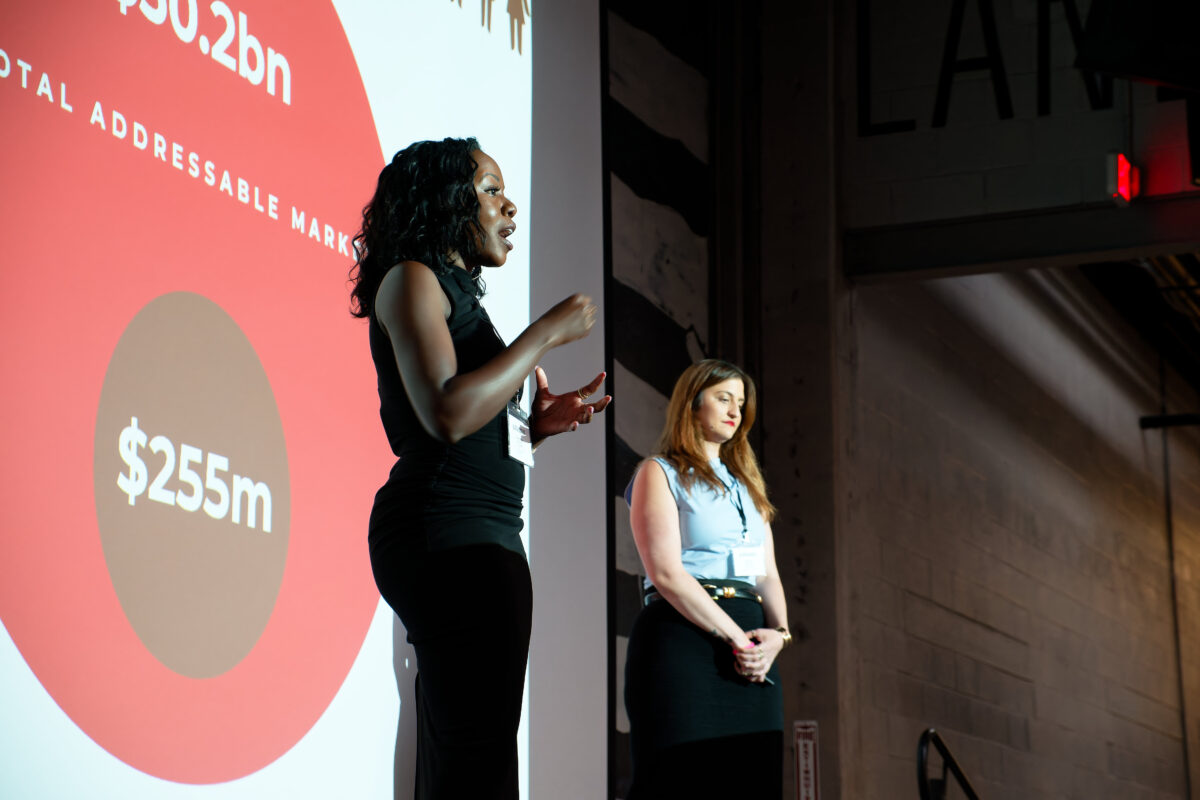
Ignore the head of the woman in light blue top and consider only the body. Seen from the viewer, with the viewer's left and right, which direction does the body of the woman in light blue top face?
facing the viewer and to the right of the viewer

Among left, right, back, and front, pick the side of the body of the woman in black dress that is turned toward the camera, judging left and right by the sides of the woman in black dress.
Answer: right

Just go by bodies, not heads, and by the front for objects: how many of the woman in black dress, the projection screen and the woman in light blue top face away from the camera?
0

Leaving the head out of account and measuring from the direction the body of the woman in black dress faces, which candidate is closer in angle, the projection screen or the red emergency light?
the red emergency light

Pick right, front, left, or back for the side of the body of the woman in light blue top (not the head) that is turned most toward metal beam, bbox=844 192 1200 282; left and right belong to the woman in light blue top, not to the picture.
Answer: left

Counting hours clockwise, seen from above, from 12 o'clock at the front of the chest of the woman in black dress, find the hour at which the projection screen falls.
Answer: The projection screen is roughly at 8 o'clock from the woman in black dress.

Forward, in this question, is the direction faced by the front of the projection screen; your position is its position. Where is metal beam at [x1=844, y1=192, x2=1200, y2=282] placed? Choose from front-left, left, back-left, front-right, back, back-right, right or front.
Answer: left

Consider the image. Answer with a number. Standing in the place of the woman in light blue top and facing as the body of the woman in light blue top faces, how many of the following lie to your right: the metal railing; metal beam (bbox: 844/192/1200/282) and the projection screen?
1

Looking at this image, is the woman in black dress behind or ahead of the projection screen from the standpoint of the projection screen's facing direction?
ahead

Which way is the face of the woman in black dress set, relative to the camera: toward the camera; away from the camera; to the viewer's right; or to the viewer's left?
to the viewer's right

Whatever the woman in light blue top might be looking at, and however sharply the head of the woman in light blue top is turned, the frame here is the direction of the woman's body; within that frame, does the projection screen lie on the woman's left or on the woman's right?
on the woman's right

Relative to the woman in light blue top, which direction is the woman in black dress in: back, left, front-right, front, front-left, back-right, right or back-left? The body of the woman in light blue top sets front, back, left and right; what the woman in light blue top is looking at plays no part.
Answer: front-right

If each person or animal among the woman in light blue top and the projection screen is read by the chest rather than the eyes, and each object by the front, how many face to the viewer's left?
0
